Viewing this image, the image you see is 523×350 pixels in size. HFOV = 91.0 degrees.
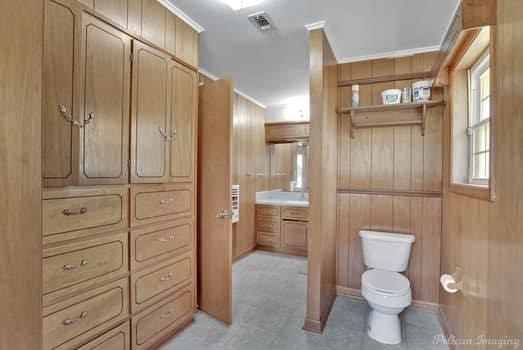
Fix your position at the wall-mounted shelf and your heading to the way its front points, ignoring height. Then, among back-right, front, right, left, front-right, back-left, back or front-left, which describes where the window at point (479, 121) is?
front-left

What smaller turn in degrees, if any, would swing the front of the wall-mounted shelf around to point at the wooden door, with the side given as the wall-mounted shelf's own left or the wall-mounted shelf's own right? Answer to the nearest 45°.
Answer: approximately 45° to the wall-mounted shelf's own right

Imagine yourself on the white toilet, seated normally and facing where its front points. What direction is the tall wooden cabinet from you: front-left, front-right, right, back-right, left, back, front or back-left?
front-right

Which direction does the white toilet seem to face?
toward the camera

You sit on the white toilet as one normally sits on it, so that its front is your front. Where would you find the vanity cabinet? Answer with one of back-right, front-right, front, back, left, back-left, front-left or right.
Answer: back-right

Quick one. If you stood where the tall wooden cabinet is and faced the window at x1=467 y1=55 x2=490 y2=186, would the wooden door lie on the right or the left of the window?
left

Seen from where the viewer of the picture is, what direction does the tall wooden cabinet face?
facing the viewer and to the right of the viewer

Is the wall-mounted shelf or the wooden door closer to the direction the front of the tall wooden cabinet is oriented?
the wall-mounted shelf

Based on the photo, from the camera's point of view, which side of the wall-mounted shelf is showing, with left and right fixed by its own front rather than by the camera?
front

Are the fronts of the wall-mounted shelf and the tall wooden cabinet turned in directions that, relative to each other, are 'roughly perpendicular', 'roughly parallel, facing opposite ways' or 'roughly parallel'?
roughly perpendicular

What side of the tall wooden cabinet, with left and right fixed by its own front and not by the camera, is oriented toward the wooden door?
left

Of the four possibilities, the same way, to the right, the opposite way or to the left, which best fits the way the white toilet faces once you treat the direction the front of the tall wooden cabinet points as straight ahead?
to the right

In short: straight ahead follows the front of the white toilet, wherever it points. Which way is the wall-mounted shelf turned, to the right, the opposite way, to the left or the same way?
the same way

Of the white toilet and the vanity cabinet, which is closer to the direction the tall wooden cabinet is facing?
the white toilet
